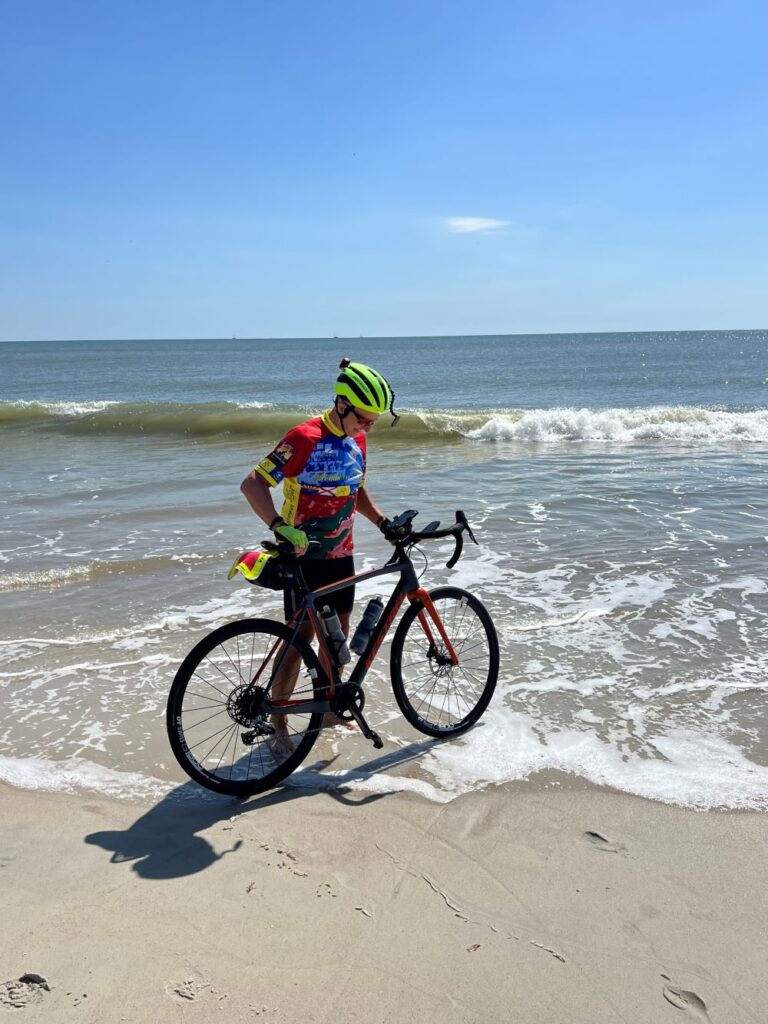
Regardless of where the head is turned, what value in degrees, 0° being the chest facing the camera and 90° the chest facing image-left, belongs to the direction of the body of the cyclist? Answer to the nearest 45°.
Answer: approximately 315°

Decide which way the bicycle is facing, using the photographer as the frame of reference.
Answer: facing away from the viewer and to the right of the viewer
